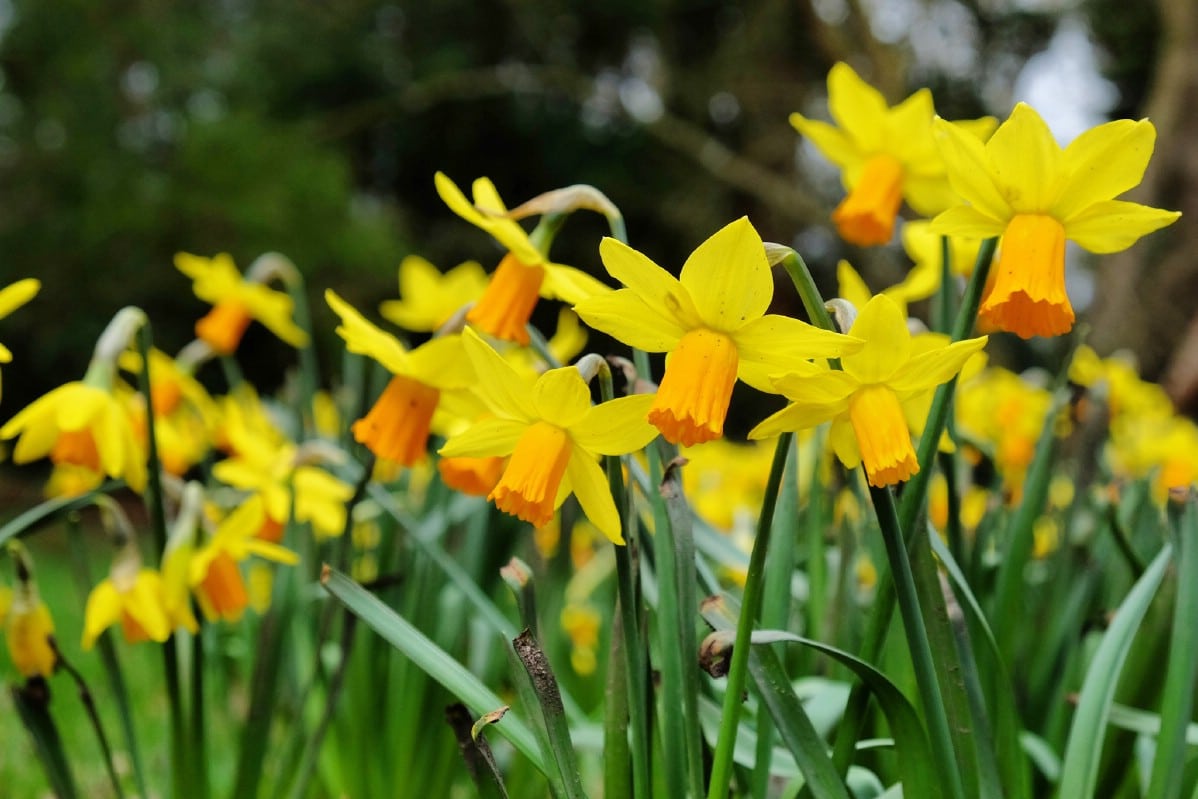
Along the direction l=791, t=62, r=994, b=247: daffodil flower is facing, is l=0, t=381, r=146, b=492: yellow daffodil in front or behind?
in front

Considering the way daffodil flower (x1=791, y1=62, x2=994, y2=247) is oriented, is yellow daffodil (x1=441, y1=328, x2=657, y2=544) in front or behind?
in front

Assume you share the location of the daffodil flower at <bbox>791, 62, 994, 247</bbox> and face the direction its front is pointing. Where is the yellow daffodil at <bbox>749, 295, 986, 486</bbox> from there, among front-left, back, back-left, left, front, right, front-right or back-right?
front-left

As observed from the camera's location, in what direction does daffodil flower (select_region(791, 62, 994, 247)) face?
facing the viewer and to the left of the viewer
